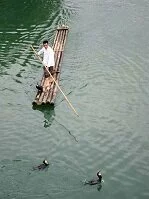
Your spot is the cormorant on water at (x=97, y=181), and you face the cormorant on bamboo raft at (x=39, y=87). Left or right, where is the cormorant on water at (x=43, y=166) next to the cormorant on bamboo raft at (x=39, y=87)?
left

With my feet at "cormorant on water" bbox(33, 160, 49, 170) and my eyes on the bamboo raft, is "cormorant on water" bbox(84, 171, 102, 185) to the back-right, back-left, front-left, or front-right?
back-right

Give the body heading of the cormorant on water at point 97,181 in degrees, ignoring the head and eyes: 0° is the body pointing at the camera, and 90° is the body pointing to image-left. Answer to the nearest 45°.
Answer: approximately 270°

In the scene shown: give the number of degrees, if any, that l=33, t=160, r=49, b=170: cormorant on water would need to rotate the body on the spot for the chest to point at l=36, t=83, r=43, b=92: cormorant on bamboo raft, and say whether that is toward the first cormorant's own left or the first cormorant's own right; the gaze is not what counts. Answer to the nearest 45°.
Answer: approximately 90° to the first cormorant's own left

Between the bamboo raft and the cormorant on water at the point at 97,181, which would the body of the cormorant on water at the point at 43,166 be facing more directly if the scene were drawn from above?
the cormorant on water

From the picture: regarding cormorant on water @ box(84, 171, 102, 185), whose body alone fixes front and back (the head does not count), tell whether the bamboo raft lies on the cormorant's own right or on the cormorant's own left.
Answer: on the cormorant's own left

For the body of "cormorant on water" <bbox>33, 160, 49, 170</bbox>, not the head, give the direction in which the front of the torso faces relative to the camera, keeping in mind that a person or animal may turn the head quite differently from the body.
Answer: to the viewer's right

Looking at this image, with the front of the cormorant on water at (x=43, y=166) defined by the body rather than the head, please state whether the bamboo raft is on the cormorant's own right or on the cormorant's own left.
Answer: on the cormorant's own left

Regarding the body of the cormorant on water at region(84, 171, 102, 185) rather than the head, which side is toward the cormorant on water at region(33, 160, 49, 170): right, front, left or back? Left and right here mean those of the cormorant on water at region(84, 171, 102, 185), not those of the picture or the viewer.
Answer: back

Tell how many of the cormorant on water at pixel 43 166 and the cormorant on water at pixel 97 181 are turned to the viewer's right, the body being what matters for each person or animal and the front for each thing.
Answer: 2
